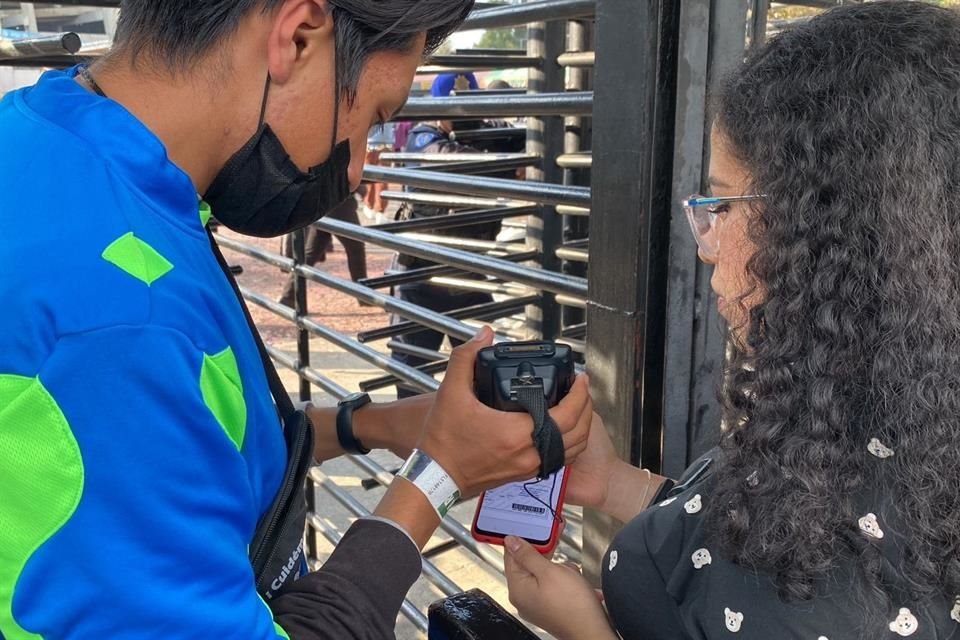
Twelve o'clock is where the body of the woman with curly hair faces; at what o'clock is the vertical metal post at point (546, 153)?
The vertical metal post is roughly at 1 o'clock from the woman with curly hair.

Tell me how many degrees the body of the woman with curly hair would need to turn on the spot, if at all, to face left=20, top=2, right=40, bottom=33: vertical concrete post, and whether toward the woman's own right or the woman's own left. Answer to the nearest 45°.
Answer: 0° — they already face it

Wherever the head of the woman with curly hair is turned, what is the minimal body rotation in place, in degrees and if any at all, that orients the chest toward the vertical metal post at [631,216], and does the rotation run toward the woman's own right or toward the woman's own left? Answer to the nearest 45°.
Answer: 0° — they already face it

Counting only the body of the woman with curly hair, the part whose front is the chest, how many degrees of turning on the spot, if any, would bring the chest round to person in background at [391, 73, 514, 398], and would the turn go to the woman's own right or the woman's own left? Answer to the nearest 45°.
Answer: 0° — they already face them

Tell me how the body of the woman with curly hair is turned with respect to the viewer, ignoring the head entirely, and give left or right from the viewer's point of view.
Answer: facing away from the viewer and to the left of the viewer

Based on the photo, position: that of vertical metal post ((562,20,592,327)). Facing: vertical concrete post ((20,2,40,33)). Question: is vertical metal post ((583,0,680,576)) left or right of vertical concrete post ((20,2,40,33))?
left

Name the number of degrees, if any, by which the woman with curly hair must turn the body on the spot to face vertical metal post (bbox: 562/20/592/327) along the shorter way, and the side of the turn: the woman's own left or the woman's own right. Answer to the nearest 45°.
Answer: approximately 45° to the woman's own right

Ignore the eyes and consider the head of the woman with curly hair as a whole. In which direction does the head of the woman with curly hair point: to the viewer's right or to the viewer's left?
to the viewer's left

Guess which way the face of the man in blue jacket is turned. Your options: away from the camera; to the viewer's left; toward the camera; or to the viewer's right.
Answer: to the viewer's right

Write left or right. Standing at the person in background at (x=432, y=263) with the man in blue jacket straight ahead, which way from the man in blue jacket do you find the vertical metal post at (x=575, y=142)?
left
